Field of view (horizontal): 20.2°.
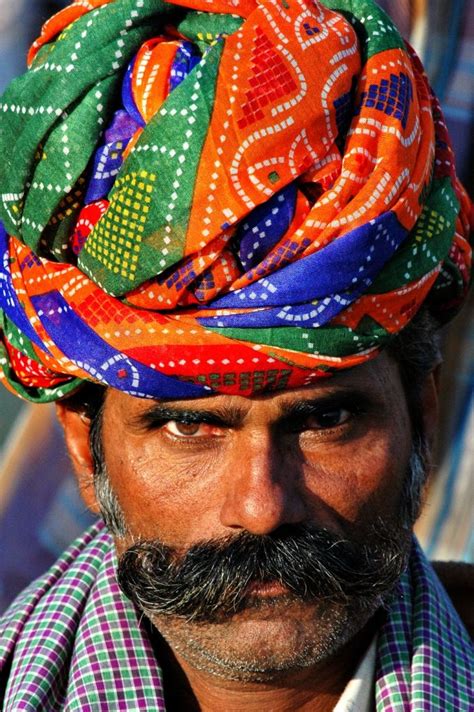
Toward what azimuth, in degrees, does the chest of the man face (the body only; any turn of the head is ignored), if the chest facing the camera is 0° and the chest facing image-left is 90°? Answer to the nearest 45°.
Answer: approximately 0°
